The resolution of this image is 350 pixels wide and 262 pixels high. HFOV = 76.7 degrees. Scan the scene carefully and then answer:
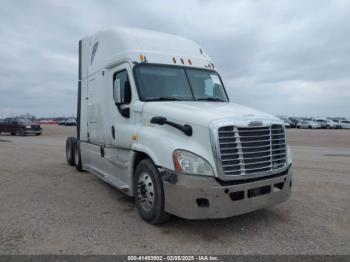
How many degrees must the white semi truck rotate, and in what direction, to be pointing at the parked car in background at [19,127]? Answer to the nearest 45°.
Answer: approximately 180°

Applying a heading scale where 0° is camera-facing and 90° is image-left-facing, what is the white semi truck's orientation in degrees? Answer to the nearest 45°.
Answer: approximately 315°
